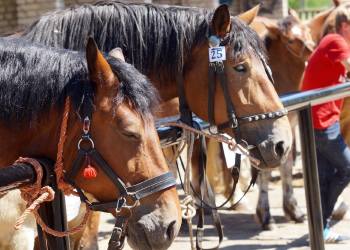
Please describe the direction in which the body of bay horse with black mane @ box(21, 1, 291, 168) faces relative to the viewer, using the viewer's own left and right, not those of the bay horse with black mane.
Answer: facing to the right of the viewer

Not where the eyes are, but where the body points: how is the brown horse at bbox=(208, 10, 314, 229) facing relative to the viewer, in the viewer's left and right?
facing the viewer and to the right of the viewer

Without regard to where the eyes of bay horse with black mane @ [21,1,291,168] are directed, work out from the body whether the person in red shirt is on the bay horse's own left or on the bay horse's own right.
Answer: on the bay horse's own left

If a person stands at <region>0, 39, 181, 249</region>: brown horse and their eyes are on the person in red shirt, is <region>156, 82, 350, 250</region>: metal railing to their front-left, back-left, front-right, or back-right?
front-right

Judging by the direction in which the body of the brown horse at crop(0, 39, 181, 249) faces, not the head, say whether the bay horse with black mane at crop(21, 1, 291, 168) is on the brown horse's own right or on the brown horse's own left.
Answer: on the brown horse's own left

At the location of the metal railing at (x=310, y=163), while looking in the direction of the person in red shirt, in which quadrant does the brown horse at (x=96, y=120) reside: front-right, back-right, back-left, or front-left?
back-left

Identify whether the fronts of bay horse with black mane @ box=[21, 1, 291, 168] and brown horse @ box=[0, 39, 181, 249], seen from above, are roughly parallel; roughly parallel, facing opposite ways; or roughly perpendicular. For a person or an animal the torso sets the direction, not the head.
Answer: roughly parallel

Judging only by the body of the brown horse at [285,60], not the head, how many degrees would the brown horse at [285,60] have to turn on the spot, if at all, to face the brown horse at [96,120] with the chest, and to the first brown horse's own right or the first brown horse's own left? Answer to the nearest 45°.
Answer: approximately 45° to the first brown horse's own right

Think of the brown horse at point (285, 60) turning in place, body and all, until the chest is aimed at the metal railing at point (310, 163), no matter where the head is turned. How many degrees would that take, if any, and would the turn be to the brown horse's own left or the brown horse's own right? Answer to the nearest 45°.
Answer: approximately 45° to the brown horse's own right

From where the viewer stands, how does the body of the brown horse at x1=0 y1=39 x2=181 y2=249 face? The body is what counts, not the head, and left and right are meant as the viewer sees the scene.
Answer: facing to the right of the viewer

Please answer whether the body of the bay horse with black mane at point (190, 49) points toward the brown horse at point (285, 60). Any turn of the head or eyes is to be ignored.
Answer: no
